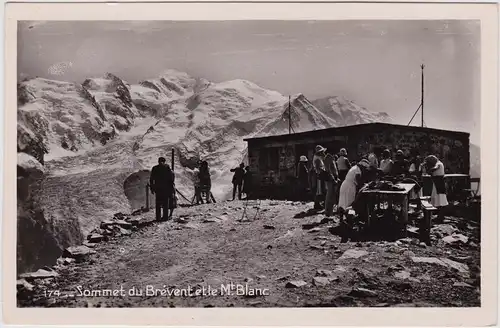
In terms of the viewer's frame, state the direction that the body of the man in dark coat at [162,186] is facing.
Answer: away from the camera

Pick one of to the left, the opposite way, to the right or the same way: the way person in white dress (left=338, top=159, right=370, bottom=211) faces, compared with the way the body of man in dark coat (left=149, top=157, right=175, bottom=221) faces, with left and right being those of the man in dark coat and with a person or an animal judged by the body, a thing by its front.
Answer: to the right

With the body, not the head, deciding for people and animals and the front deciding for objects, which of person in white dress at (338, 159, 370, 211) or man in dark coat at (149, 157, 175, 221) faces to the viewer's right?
the person in white dress

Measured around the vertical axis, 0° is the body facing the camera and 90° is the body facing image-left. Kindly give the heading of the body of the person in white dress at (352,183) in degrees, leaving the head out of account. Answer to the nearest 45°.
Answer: approximately 270°

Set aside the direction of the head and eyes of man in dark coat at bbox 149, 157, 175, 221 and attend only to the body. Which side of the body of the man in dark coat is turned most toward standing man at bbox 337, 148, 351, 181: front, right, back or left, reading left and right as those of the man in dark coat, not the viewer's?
right

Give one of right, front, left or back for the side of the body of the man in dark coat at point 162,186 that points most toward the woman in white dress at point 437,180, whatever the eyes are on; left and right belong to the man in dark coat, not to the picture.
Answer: right
